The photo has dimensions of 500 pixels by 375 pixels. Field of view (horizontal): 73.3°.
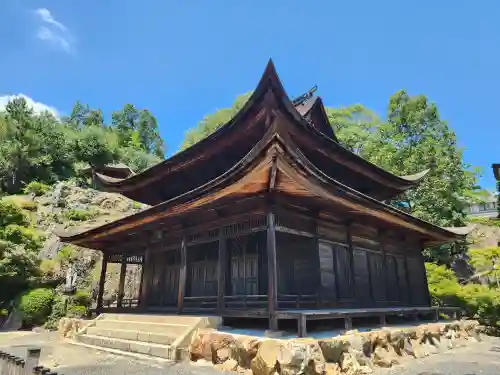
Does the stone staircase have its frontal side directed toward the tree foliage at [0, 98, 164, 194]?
no

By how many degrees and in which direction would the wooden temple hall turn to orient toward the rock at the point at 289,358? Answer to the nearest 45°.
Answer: approximately 45° to its left

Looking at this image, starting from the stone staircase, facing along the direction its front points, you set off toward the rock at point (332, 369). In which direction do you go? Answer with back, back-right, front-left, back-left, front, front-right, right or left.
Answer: left

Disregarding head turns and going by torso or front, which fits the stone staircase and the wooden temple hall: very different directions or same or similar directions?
same or similar directions

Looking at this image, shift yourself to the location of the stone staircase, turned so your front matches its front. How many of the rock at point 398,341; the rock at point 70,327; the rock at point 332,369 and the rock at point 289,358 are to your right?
1

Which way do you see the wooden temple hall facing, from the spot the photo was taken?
facing the viewer and to the left of the viewer

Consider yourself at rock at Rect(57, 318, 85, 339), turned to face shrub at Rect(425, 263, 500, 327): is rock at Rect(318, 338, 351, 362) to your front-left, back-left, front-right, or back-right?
front-right

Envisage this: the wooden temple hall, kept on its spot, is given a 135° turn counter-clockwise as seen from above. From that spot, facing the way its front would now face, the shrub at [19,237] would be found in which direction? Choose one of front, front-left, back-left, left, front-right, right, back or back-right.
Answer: back-left

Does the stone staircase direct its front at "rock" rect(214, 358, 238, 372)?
no

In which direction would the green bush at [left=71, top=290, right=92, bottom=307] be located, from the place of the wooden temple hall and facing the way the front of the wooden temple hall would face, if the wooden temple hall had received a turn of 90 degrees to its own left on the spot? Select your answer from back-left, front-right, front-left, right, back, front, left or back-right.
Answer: back

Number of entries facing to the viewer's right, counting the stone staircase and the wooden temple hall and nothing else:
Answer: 0

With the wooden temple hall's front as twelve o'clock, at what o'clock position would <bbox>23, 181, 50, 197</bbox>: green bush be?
The green bush is roughly at 3 o'clock from the wooden temple hall.

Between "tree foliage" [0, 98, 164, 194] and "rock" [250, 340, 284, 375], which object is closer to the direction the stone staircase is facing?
the rock

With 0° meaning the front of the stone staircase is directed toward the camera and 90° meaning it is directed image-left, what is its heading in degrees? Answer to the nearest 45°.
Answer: approximately 45°

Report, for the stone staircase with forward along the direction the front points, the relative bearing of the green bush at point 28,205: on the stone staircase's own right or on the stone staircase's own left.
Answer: on the stone staircase's own right

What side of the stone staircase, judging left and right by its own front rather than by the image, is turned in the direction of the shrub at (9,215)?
right

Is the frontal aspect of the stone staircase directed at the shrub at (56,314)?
no

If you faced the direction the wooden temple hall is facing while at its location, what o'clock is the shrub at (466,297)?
The shrub is roughly at 6 o'clock from the wooden temple hall.

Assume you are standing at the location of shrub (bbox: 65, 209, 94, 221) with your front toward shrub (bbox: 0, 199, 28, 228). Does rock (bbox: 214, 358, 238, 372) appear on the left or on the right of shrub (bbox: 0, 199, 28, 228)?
left

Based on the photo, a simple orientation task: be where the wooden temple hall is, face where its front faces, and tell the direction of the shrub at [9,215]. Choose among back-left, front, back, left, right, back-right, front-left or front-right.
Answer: right
